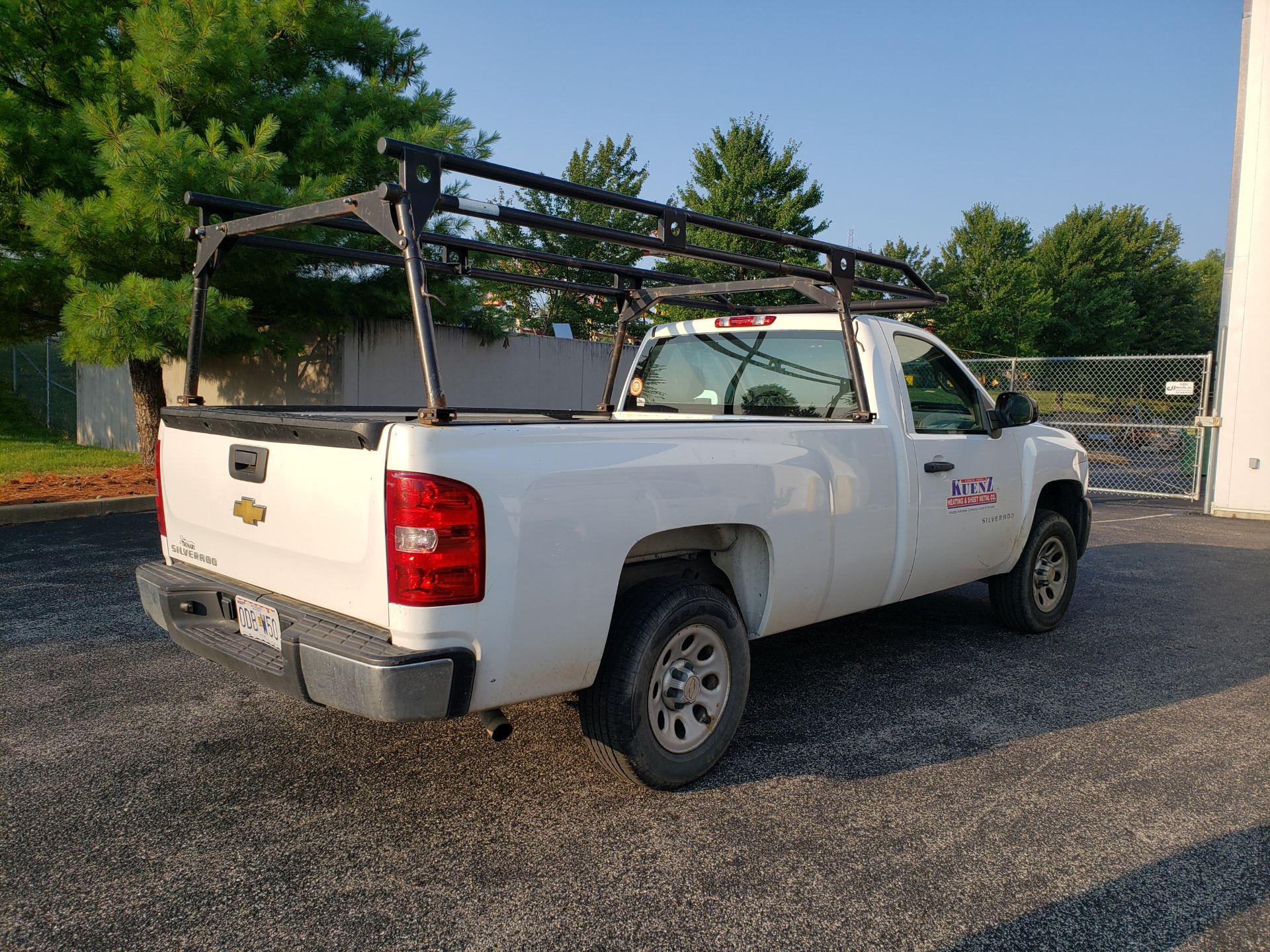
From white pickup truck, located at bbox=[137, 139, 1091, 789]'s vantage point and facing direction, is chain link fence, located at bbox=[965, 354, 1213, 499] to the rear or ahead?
ahead

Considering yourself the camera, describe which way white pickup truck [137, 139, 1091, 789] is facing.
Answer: facing away from the viewer and to the right of the viewer

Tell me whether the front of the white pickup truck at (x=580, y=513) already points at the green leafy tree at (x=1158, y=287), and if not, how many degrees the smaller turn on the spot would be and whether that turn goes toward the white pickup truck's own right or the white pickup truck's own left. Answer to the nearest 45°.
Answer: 0° — it already faces it

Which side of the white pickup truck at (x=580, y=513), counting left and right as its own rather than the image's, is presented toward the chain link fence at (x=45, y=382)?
left

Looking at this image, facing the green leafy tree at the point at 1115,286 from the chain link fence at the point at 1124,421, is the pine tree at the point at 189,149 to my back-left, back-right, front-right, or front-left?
back-left

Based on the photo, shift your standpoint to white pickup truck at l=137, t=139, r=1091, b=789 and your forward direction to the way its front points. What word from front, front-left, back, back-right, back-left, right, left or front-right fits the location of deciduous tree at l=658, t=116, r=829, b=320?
front-left

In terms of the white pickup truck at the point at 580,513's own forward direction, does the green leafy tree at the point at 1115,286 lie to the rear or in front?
in front

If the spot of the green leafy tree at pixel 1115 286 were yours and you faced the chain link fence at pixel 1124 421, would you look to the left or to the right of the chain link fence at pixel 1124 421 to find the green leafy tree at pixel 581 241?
right

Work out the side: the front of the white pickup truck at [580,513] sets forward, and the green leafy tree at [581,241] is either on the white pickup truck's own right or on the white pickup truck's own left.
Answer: on the white pickup truck's own left
